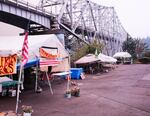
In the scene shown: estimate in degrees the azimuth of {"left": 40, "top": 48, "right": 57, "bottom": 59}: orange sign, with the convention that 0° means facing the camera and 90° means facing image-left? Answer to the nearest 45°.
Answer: approximately 0°

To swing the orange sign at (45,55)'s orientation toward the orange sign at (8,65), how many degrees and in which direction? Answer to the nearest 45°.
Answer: approximately 45° to its right
